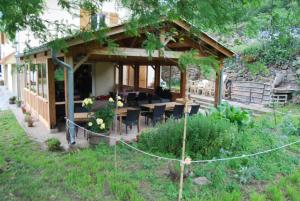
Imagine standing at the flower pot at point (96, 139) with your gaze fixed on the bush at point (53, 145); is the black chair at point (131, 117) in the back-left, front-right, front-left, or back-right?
back-right

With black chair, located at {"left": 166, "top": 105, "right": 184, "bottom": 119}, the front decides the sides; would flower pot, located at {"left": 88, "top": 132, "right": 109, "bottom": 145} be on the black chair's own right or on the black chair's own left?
on the black chair's own left

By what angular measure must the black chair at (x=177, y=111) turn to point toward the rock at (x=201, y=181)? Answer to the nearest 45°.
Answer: approximately 135° to its left

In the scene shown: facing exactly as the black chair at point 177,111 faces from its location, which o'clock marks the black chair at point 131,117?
the black chair at point 131,117 is roughly at 9 o'clock from the black chair at point 177,111.

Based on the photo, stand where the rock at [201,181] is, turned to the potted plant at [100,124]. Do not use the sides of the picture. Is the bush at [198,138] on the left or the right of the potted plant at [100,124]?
right

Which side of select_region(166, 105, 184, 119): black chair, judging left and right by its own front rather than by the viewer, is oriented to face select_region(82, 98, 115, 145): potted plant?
left

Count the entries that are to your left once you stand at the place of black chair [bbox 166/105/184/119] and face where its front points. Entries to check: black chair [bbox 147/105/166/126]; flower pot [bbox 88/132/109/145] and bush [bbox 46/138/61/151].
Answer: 3

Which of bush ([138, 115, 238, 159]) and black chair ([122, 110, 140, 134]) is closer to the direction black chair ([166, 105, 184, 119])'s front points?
the black chair

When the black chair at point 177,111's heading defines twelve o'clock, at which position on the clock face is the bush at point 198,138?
The bush is roughly at 7 o'clock from the black chair.

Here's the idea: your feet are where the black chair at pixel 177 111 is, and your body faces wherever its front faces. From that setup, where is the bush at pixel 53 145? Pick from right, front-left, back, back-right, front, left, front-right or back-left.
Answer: left

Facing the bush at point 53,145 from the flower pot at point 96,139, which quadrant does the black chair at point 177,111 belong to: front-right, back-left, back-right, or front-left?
back-right

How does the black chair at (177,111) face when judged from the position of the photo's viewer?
facing away from the viewer and to the left of the viewer
